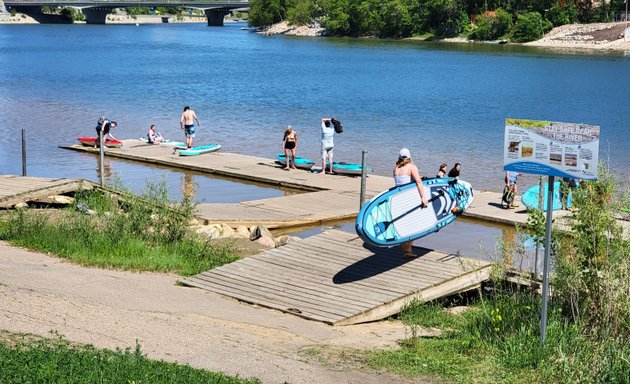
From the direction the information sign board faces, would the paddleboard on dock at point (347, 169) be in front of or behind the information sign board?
behind

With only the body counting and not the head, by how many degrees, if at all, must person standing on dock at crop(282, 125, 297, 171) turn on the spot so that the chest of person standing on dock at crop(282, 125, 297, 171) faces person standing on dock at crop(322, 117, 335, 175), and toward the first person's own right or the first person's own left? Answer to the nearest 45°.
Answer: approximately 45° to the first person's own left

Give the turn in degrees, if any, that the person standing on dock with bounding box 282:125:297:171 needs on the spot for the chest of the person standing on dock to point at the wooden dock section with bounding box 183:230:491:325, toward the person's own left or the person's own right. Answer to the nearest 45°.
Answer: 0° — they already face it

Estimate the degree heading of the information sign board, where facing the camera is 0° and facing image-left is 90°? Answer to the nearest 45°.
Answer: approximately 0°

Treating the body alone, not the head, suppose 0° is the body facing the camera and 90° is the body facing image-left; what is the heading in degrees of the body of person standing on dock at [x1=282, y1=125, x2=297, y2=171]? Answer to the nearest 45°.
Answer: approximately 0°

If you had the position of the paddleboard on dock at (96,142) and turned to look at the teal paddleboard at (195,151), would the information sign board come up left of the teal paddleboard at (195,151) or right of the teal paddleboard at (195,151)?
right

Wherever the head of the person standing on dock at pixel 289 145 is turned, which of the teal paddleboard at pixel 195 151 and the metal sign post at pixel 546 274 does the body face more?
the metal sign post
